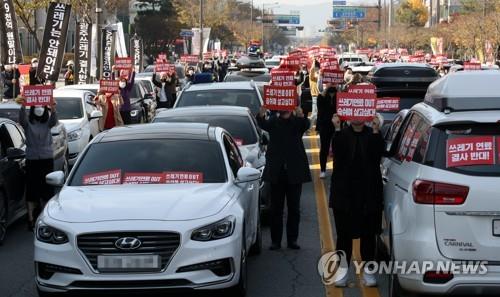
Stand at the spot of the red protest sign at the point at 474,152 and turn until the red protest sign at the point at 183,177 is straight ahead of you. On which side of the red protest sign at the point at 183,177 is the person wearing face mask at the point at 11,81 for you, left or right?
right

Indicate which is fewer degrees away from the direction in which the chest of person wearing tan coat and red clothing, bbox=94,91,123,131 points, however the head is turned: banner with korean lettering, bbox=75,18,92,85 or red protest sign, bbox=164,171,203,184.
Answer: the red protest sign

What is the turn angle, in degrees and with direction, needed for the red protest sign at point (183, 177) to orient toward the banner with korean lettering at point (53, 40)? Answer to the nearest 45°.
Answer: approximately 180°

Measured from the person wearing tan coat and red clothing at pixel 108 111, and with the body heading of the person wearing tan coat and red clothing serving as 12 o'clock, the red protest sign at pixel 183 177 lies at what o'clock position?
The red protest sign is roughly at 12 o'clock from the person wearing tan coat and red clothing.

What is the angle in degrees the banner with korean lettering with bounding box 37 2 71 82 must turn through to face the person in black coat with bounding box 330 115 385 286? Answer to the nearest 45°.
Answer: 0° — it already faces them

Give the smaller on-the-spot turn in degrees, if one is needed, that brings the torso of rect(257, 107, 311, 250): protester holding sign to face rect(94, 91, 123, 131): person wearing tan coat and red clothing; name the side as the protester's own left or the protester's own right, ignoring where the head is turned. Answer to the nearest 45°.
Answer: approximately 135° to the protester's own right

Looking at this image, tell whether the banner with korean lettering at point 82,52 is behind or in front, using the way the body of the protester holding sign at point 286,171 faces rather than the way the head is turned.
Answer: behind

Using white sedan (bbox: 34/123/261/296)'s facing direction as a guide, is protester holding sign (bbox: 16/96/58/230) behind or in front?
behind

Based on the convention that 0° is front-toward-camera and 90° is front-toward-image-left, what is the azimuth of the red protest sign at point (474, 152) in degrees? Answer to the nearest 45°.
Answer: approximately 0°

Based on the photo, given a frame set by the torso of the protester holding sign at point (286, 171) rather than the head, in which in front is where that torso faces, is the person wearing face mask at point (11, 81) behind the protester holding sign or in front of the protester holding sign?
behind

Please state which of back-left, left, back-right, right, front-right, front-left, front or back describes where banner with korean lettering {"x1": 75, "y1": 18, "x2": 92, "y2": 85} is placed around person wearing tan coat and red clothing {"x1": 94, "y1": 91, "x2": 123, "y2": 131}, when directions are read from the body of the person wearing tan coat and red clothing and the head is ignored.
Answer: back
